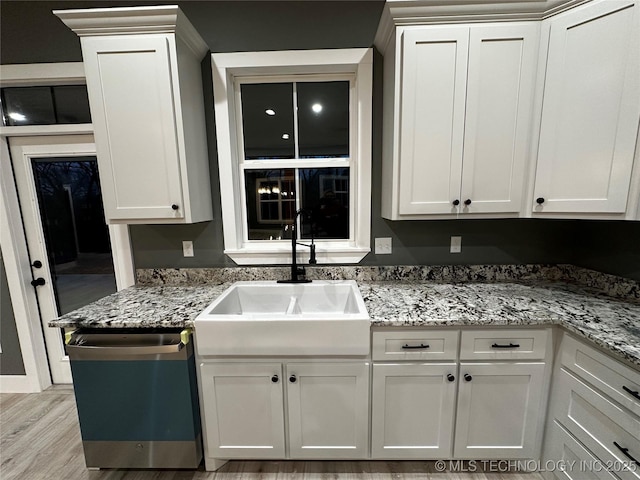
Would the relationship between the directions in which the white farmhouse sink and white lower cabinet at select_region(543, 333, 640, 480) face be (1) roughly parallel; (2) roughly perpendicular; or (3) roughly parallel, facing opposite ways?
roughly perpendicular

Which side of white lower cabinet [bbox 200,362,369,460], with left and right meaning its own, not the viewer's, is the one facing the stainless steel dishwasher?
right

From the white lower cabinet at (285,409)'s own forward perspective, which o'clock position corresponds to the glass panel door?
The glass panel door is roughly at 4 o'clock from the white lower cabinet.

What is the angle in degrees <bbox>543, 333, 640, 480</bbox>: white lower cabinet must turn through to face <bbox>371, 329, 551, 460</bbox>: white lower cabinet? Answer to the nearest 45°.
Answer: approximately 45° to its right

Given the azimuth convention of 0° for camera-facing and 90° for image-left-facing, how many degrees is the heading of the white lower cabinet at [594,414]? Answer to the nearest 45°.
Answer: approximately 45°

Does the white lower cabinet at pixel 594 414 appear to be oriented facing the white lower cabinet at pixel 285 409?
yes

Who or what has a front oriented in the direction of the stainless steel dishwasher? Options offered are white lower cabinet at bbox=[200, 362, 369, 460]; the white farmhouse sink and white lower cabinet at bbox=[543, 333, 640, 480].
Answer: white lower cabinet at bbox=[543, 333, 640, 480]

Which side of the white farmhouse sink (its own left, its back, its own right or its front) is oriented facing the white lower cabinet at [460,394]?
left

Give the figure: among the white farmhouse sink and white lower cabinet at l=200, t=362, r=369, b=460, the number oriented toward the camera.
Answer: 2

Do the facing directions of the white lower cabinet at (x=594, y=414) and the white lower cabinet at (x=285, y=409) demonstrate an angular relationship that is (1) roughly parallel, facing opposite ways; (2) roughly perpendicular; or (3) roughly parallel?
roughly perpendicular
